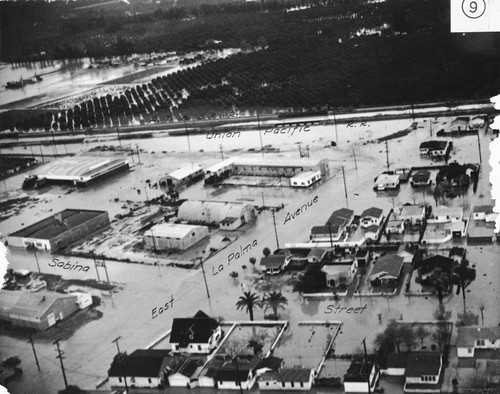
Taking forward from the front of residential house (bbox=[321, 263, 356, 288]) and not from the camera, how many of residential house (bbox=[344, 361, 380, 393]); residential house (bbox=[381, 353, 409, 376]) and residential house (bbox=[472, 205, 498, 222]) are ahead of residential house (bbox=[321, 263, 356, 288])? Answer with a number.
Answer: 2

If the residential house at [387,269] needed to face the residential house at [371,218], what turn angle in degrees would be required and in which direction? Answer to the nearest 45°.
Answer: approximately 180°

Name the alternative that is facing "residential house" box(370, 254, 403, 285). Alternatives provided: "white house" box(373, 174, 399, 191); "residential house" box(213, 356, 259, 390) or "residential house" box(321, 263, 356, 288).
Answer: the white house

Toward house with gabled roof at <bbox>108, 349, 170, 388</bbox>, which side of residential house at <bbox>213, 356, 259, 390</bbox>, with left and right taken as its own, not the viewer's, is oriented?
right

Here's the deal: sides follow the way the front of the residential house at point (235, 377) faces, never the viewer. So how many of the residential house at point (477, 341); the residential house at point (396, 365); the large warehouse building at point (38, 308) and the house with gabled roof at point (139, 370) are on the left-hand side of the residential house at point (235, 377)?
2

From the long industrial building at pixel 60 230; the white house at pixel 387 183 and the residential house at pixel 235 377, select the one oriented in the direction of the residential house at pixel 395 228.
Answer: the white house

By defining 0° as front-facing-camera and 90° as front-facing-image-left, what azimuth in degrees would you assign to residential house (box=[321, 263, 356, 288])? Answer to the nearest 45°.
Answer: approximately 0°

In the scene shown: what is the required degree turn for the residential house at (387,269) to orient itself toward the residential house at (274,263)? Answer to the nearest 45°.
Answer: approximately 90° to its right

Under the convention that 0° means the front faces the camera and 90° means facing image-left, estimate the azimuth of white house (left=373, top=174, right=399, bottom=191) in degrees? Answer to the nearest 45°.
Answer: approximately 0°
